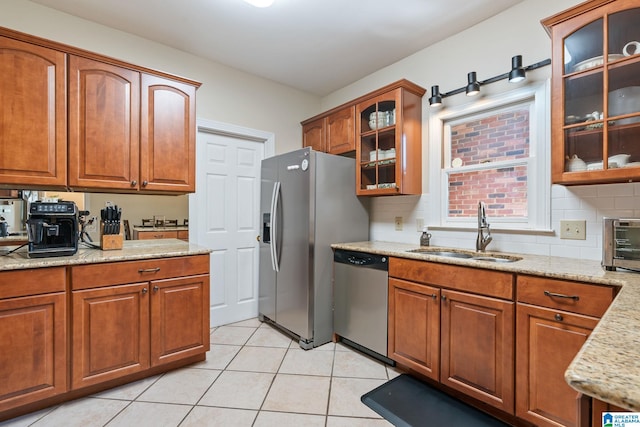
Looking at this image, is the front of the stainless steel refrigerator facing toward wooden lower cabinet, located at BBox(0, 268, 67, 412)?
yes

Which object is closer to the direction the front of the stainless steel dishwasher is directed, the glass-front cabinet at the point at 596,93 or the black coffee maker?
the black coffee maker

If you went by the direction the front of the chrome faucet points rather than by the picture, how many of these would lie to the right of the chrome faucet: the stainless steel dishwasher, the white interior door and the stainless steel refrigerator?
3

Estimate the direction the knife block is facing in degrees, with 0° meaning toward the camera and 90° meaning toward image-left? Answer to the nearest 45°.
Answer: approximately 0°

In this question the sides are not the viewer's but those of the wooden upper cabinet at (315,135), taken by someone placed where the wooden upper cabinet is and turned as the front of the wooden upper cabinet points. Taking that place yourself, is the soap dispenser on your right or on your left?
on your left

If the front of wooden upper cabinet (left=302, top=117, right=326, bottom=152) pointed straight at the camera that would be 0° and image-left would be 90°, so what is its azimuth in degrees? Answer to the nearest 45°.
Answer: approximately 45°
